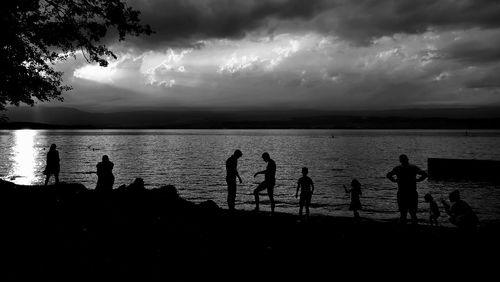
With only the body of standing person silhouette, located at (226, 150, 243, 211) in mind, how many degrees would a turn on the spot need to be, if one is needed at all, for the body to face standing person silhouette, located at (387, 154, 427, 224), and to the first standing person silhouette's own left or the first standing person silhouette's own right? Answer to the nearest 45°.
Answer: approximately 45° to the first standing person silhouette's own right

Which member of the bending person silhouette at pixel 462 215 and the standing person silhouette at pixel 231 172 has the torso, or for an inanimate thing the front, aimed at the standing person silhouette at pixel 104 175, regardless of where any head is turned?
the bending person silhouette

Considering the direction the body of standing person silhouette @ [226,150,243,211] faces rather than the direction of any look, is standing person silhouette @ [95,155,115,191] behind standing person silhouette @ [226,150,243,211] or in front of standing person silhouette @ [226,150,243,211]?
behind

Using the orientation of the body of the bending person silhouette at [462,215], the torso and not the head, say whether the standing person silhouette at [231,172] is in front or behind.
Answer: in front

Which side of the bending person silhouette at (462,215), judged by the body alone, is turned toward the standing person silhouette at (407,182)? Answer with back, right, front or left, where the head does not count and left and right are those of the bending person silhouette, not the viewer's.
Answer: front

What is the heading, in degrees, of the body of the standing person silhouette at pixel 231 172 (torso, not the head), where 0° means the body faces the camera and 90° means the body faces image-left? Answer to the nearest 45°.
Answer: approximately 270°

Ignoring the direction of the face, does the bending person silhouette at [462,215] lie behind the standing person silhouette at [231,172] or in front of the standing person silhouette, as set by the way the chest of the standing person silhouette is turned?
in front

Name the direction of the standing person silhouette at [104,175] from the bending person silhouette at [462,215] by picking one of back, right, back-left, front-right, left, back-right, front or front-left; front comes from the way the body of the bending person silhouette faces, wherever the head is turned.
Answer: front

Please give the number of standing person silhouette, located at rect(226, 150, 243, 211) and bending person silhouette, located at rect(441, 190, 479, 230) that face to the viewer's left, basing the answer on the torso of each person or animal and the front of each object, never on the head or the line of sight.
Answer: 1

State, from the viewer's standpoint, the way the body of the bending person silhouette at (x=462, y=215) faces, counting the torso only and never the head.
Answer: to the viewer's left
